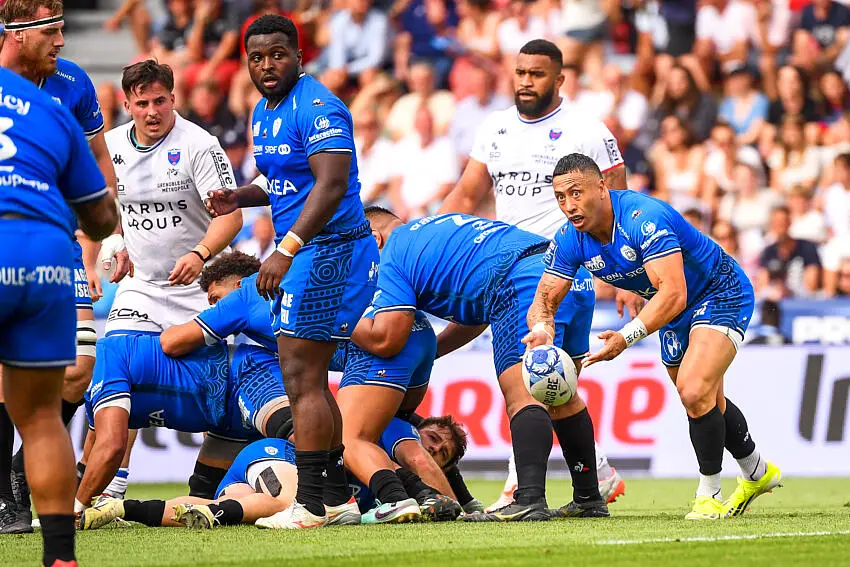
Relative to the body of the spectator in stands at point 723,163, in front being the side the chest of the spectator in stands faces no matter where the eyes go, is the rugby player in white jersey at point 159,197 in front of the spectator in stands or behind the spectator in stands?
in front

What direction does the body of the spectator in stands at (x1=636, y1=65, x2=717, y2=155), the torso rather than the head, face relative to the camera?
toward the camera

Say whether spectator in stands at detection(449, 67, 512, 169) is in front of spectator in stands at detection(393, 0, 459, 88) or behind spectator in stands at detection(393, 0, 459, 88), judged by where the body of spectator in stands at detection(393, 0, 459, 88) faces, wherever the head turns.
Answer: in front

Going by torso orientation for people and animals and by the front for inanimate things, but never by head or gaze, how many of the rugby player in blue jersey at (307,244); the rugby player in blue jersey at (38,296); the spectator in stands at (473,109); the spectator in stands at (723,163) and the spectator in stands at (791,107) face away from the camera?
1

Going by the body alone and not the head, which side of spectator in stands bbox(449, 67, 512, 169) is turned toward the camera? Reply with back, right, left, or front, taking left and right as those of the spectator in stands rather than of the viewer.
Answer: front

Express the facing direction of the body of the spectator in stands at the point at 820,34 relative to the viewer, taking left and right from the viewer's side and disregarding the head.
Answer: facing the viewer

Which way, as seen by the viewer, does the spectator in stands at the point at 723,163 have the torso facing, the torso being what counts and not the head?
toward the camera

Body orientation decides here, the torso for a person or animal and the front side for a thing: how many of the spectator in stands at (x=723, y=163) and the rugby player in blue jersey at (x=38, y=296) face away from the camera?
1

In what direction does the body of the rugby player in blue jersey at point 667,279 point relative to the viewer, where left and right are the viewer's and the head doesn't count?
facing the viewer and to the left of the viewer

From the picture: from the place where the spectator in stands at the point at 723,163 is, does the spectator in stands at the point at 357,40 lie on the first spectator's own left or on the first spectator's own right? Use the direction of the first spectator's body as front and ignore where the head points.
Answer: on the first spectator's own right

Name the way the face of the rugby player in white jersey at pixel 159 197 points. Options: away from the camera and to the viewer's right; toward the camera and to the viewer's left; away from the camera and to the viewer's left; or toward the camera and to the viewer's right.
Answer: toward the camera and to the viewer's right

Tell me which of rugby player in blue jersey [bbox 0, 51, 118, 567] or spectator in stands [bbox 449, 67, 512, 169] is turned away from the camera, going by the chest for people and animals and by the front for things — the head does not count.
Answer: the rugby player in blue jersey

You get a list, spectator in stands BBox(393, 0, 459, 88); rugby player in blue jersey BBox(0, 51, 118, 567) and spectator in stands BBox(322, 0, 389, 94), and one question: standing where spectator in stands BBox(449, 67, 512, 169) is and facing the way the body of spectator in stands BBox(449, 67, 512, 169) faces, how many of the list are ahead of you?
1

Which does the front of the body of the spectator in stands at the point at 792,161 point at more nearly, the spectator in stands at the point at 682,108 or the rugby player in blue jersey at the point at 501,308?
the rugby player in blue jersey
